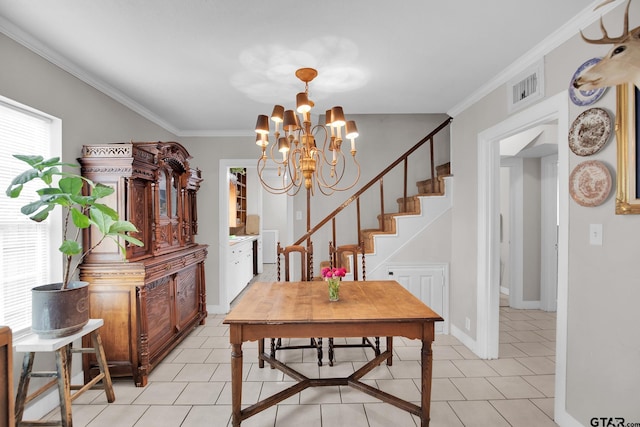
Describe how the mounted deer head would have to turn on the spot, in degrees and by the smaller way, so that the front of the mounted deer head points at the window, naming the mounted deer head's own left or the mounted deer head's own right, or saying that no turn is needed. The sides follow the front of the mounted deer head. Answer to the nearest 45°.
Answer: approximately 45° to the mounted deer head's own left

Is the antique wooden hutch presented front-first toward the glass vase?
yes

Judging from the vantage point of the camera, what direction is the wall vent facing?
facing the viewer and to the left of the viewer

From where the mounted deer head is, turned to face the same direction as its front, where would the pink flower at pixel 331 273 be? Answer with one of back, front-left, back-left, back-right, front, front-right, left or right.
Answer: front

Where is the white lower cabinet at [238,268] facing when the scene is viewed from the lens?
facing to the right of the viewer

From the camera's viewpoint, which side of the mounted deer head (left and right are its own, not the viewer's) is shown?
left

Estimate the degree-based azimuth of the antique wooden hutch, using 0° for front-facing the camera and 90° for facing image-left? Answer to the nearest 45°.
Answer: approximately 315°

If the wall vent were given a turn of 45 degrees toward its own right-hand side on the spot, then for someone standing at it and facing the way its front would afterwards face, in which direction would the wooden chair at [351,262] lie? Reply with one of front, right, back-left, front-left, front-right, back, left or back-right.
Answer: front

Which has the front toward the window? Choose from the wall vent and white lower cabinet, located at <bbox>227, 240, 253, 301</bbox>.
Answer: the wall vent

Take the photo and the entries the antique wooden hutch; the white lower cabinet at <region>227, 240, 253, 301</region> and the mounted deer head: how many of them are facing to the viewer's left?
1

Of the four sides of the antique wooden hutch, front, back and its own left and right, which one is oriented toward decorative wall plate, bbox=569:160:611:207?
front
